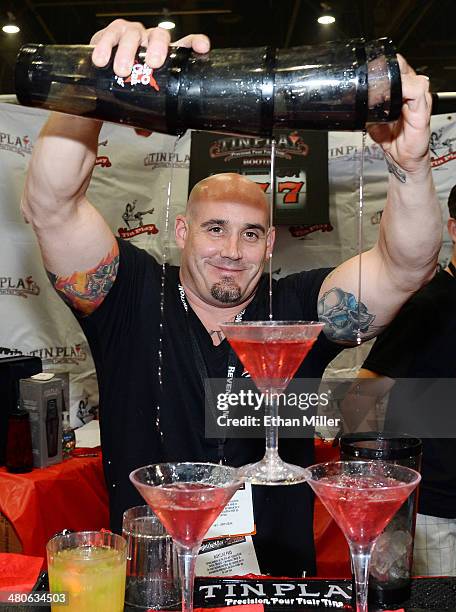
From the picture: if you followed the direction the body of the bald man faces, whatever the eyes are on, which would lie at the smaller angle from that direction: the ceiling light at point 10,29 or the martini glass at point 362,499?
the martini glass

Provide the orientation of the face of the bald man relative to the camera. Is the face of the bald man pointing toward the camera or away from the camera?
toward the camera

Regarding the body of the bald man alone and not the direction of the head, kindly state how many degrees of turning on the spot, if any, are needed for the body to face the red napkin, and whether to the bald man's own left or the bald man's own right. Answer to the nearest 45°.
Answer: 0° — they already face it

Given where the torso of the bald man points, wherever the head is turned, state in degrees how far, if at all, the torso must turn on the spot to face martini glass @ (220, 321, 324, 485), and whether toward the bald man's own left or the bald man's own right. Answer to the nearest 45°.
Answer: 0° — they already face it

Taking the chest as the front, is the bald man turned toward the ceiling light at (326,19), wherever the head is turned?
no

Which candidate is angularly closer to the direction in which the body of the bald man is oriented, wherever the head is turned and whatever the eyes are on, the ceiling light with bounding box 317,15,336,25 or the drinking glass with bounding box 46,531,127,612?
the drinking glass

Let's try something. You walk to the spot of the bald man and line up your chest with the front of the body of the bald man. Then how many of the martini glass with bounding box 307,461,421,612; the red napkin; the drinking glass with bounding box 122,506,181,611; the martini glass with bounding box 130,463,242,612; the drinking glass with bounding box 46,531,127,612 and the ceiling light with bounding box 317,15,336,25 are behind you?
1

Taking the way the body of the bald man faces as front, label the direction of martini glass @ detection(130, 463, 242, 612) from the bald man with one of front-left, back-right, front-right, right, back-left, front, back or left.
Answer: front

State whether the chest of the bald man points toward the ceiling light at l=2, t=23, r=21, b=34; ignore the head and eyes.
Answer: no

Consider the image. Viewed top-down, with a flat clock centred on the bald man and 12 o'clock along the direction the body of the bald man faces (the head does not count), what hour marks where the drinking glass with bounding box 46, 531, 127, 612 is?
The drinking glass is roughly at 12 o'clock from the bald man.

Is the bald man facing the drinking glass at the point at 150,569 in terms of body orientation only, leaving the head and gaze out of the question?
yes

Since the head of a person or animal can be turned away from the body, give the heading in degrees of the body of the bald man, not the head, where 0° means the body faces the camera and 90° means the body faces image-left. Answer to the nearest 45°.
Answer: approximately 0°

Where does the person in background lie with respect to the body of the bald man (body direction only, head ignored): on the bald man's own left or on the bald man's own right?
on the bald man's own left

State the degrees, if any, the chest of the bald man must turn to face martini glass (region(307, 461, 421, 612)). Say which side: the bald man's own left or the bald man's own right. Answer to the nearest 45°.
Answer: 0° — they already face it
